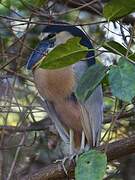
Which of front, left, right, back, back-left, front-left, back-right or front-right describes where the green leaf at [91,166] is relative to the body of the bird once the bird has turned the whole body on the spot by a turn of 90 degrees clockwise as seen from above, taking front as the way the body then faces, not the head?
back-left

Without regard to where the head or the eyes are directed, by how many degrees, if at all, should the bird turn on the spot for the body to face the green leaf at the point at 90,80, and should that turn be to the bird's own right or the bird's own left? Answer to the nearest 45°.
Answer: approximately 45° to the bird's own left

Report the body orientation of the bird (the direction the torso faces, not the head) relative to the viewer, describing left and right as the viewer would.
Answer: facing the viewer and to the left of the viewer
